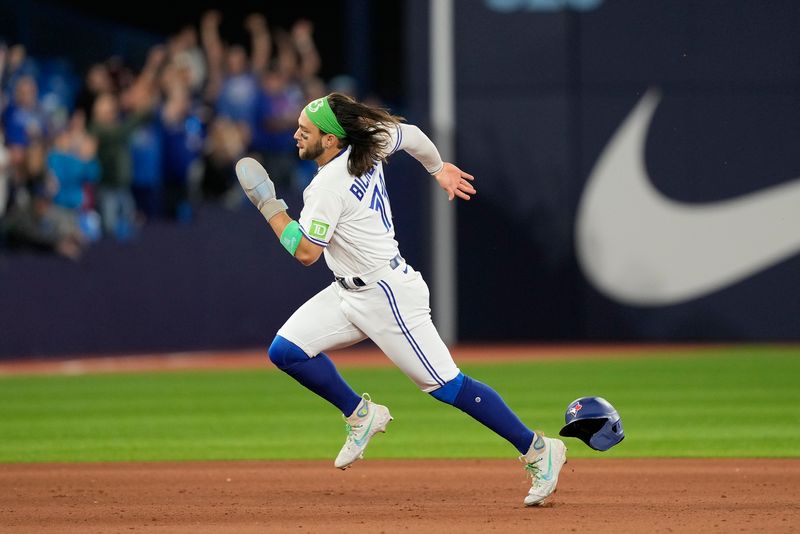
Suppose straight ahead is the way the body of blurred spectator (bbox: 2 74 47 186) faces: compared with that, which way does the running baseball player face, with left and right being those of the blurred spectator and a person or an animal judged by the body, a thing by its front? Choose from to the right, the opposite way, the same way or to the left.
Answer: to the right

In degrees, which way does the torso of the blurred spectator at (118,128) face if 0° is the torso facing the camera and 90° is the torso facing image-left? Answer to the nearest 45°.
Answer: approximately 0°

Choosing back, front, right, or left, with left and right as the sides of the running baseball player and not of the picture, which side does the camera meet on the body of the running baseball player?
left

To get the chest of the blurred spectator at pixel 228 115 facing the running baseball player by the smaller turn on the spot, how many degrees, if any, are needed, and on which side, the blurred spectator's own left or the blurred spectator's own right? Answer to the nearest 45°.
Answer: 0° — they already face them

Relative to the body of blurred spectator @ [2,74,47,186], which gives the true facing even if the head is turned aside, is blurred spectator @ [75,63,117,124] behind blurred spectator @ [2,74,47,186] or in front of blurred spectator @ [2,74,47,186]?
behind

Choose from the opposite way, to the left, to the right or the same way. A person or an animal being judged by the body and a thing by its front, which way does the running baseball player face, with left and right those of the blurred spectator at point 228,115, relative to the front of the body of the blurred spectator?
to the right

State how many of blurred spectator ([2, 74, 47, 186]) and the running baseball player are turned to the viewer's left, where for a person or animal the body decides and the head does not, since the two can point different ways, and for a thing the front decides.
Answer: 1

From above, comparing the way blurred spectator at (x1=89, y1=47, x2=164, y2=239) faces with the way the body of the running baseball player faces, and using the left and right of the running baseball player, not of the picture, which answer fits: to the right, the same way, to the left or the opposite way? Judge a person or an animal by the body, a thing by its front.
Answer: to the left

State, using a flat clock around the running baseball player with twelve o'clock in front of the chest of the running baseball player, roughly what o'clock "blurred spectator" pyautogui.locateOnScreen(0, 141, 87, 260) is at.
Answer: The blurred spectator is roughly at 2 o'clock from the running baseball player.
